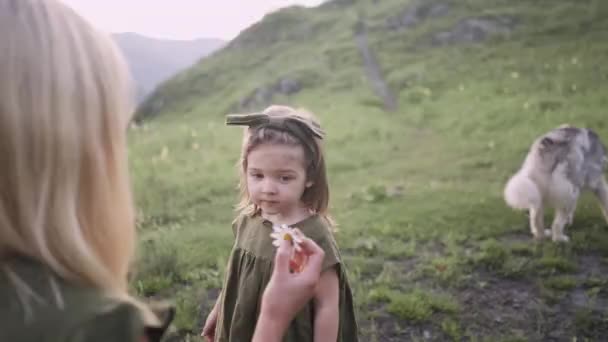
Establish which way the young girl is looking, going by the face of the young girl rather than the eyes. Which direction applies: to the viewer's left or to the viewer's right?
to the viewer's left

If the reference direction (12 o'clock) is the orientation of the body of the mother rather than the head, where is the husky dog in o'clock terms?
The husky dog is roughly at 12 o'clock from the mother.

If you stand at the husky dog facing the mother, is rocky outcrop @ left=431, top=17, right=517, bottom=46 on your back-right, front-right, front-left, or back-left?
back-right

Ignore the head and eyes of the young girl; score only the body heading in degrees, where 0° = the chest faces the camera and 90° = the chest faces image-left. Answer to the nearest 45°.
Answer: approximately 45°

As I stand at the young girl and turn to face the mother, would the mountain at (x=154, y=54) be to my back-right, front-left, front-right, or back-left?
back-right

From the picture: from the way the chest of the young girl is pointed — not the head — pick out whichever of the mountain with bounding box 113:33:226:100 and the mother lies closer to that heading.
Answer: the mother

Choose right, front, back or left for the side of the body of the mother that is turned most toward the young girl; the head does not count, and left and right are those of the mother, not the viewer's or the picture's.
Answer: front

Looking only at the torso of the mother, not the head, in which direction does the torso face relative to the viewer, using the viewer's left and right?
facing away from the viewer and to the right of the viewer

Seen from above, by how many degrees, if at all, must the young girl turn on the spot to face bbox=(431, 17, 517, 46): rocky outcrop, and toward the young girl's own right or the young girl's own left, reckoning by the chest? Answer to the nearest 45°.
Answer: approximately 135° to the young girl's own right

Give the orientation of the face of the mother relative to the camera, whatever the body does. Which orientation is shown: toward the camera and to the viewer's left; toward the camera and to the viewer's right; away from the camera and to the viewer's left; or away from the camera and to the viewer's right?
away from the camera and to the viewer's right

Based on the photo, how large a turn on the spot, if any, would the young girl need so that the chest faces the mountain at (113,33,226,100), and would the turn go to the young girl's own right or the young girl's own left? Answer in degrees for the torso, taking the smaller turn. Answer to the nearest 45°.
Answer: approximately 135° to the young girl's own right

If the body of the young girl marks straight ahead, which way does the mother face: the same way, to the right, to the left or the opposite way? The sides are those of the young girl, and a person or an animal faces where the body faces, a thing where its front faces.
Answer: the opposite way
